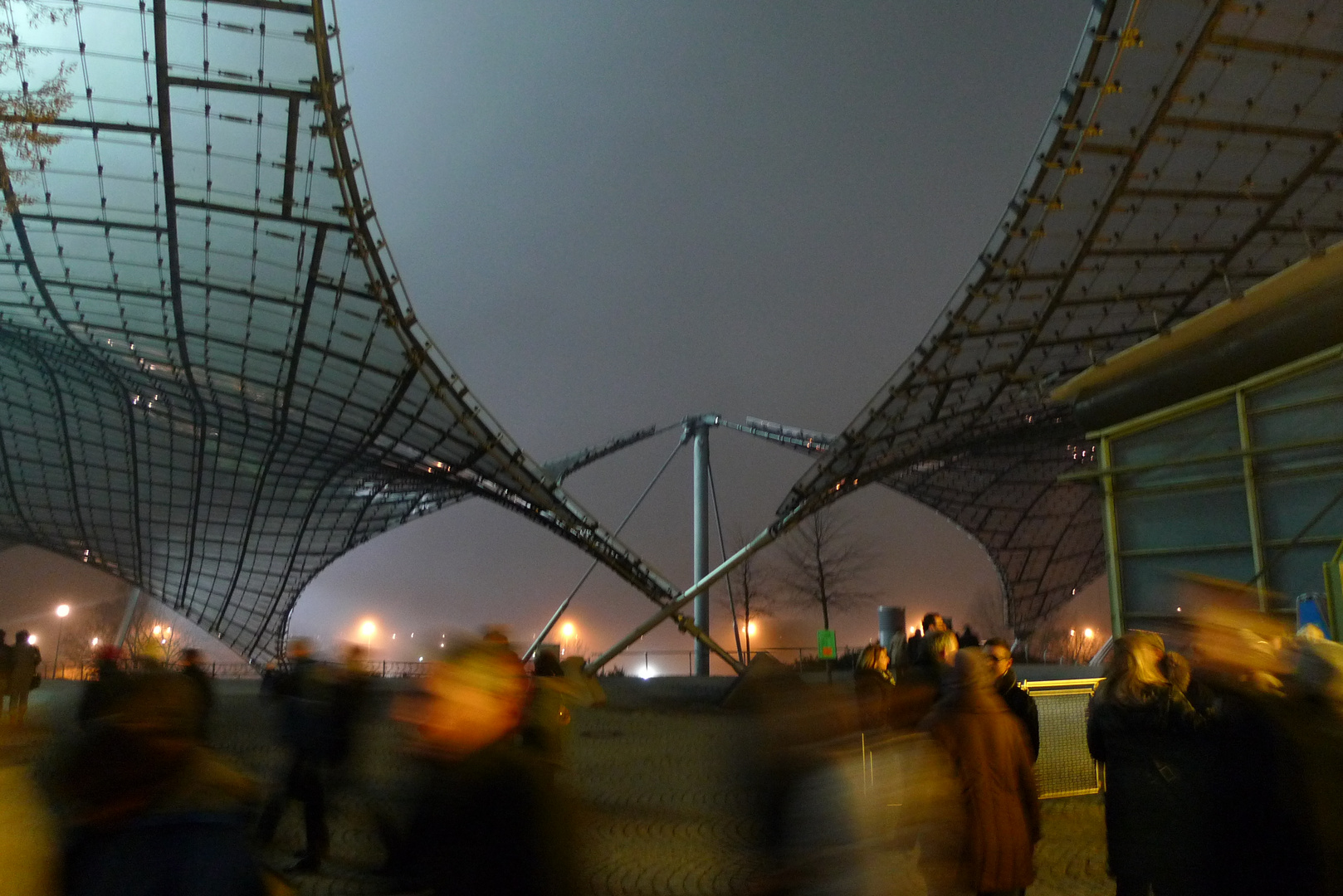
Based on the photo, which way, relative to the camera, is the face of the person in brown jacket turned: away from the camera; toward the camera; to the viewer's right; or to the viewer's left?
away from the camera

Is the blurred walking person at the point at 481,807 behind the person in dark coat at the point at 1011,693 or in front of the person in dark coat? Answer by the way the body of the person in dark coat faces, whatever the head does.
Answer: in front

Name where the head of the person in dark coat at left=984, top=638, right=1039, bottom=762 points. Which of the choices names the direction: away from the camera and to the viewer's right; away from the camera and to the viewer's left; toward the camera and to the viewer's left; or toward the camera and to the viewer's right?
toward the camera and to the viewer's left

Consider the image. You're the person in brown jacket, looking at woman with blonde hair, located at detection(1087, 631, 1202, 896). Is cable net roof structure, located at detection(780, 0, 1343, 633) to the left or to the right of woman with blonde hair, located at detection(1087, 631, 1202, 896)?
left
